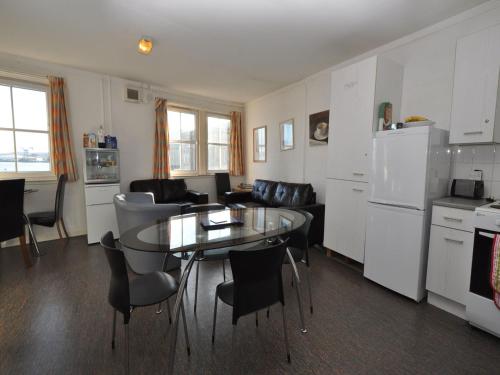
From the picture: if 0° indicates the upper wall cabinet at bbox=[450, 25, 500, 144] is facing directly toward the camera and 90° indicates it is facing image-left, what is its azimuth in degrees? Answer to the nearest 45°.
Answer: approximately 45°

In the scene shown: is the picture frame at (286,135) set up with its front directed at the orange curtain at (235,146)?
no

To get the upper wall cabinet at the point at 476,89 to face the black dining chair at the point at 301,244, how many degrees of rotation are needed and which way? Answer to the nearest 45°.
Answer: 0° — it already faces it

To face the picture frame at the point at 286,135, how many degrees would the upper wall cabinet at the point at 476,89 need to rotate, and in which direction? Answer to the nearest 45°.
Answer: approximately 90° to its right

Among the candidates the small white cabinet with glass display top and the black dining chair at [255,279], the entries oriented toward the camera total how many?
1

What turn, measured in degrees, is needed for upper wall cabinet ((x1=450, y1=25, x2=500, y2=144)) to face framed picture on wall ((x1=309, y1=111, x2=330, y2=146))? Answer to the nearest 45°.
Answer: approximately 90° to its right

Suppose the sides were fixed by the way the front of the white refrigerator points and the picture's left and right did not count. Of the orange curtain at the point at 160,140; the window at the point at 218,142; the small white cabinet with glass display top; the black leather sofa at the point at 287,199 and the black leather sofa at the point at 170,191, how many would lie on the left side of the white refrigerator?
0

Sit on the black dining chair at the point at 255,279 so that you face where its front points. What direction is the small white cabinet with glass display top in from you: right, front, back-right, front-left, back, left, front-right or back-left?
front

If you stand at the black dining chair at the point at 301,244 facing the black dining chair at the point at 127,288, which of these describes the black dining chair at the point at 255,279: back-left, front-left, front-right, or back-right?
front-left

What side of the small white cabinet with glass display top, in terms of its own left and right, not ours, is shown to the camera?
front

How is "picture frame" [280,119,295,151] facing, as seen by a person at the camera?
facing the viewer and to the left of the viewer

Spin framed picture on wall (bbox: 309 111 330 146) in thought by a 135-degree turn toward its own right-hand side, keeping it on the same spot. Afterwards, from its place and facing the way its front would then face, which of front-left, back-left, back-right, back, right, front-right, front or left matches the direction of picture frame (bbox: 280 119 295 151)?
front-left

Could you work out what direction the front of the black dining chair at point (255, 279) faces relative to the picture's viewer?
facing away from the viewer and to the left of the viewer

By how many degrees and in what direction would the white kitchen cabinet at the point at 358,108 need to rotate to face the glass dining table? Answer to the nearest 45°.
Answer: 0° — it already faces it

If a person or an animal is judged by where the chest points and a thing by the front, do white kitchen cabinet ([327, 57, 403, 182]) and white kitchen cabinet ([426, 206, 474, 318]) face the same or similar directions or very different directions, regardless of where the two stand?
same or similar directions

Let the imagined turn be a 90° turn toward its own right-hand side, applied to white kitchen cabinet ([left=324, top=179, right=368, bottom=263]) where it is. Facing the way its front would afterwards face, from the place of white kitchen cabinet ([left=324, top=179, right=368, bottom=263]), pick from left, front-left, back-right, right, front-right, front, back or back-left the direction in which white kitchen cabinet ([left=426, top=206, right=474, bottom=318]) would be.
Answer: back

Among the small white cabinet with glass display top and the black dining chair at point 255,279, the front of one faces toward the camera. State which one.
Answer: the small white cabinet with glass display top
